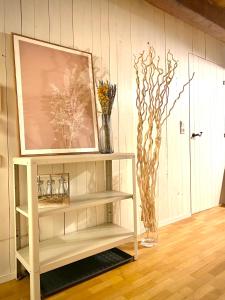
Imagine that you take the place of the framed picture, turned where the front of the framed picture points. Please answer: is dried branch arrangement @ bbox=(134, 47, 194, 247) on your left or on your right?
on your left

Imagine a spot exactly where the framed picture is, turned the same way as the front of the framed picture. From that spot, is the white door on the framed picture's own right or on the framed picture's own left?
on the framed picture's own left

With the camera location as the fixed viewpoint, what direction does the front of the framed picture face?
facing the viewer and to the right of the viewer
